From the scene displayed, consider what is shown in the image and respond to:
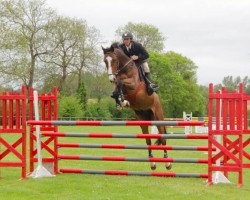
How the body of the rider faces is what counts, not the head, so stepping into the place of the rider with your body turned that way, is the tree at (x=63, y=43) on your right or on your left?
on your right

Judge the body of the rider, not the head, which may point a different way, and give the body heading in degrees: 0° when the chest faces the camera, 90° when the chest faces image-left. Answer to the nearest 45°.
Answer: approximately 45°

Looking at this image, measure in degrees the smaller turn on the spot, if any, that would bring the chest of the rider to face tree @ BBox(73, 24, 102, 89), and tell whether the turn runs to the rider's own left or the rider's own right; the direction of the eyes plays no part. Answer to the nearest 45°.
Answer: approximately 135° to the rider's own right

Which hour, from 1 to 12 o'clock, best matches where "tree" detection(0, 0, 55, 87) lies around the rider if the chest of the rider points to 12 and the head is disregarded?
The tree is roughly at 4 o'clock from the rider.
